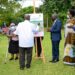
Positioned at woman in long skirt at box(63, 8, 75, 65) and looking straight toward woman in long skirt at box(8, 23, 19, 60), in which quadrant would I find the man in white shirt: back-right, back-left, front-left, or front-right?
front-left

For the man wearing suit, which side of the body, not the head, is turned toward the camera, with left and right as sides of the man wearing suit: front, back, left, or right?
left

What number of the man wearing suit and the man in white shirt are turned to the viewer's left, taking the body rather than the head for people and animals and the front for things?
1

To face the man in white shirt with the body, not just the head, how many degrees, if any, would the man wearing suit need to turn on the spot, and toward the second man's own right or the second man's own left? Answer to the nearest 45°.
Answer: approximately 45° to the second man's own left

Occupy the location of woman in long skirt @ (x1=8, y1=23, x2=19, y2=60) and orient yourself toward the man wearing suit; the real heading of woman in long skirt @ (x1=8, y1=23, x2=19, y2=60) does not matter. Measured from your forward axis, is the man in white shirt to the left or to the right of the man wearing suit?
right

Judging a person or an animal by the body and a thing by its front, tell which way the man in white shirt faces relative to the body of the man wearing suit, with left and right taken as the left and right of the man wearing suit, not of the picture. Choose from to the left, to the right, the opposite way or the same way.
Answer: to the right

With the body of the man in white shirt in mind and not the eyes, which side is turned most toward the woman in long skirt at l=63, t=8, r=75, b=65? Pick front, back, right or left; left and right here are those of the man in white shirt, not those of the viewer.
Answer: right

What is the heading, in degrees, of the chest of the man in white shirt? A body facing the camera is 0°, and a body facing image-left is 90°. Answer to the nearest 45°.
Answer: approximately 180°

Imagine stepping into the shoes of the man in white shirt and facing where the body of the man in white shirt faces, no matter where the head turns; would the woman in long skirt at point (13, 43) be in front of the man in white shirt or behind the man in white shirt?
in front
